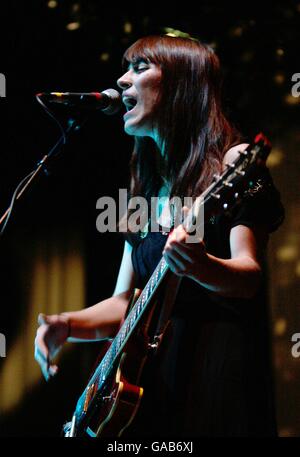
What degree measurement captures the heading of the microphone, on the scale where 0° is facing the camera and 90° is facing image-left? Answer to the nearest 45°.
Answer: approximately 270°
